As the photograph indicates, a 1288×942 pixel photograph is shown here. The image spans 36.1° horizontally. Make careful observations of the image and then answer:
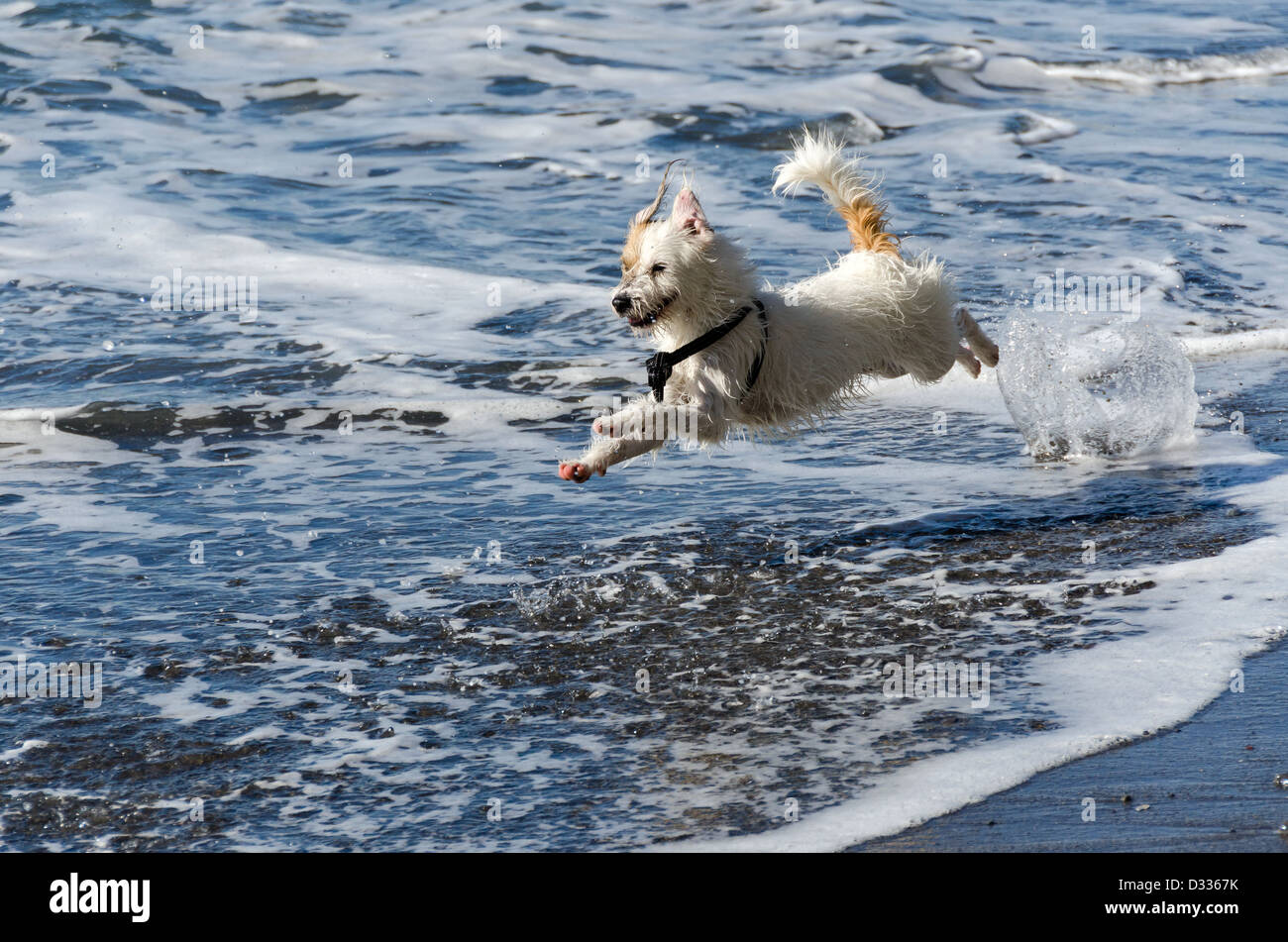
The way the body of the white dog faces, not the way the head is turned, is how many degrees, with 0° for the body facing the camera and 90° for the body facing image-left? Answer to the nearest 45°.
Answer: approximately 90°

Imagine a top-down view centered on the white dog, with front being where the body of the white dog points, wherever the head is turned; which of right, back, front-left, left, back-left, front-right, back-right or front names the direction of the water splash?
back-right
